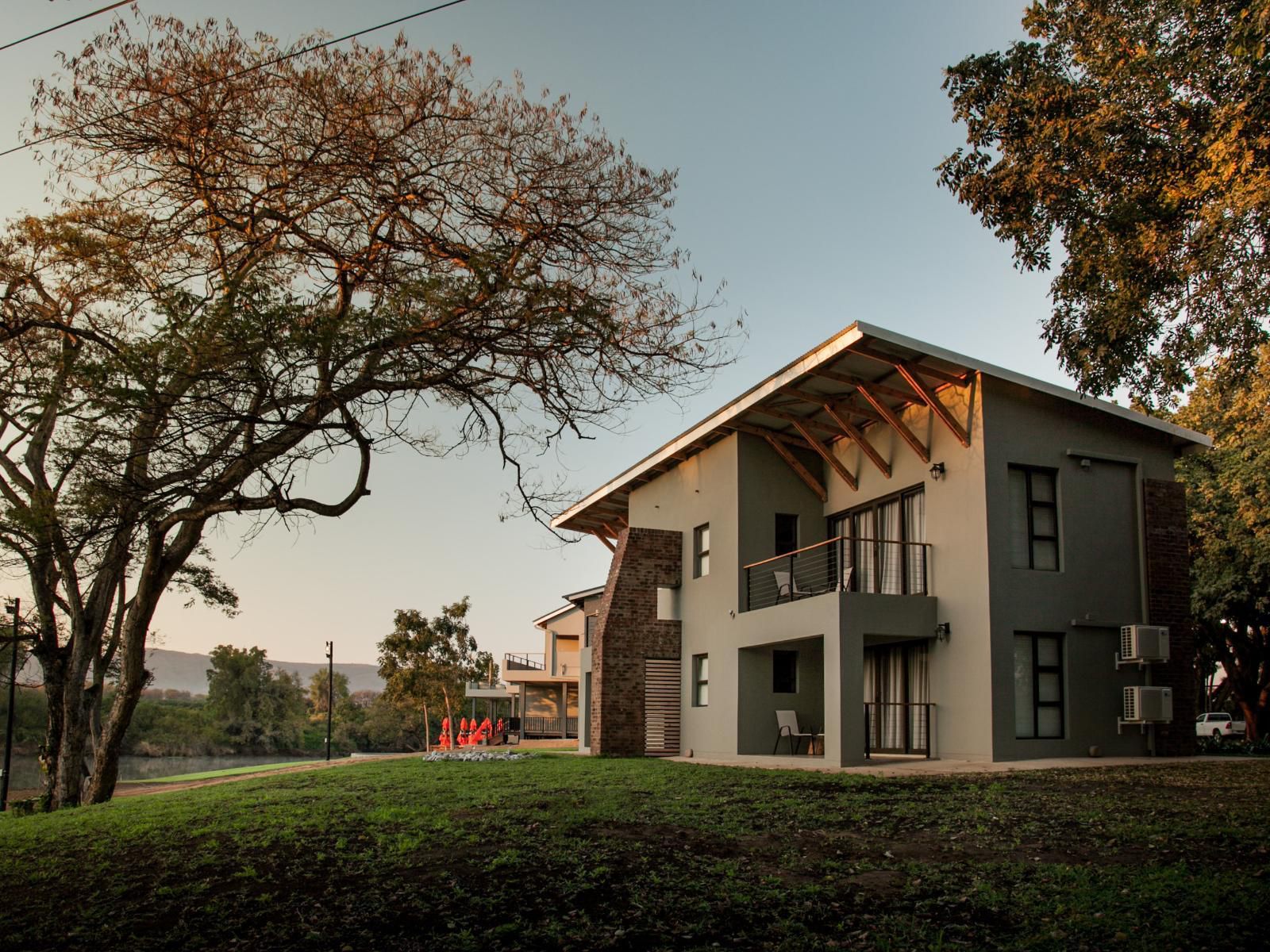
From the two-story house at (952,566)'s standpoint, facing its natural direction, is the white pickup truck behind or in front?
behind

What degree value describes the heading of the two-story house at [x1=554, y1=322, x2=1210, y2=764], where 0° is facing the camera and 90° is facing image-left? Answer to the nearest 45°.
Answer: approximately 45°
